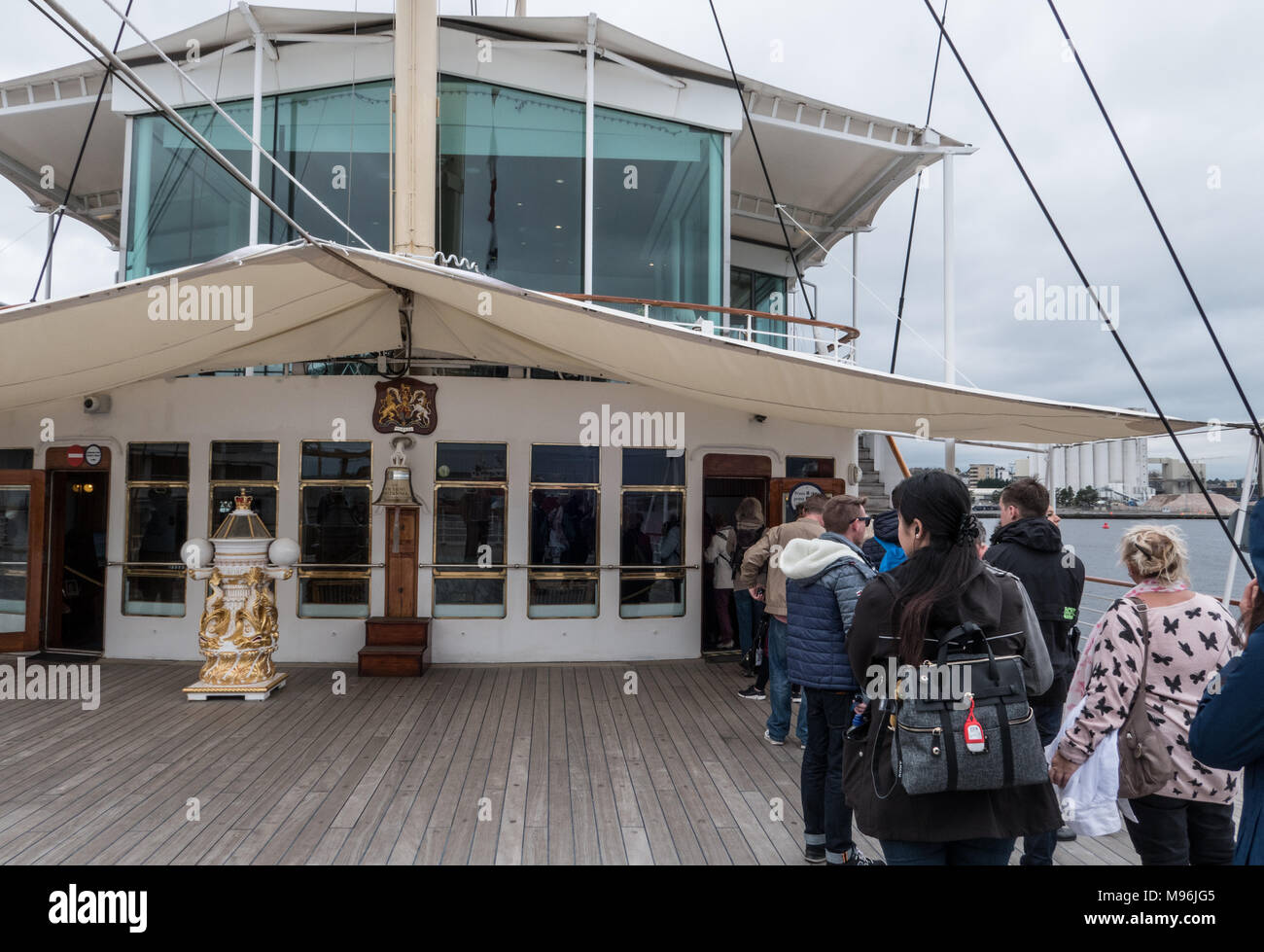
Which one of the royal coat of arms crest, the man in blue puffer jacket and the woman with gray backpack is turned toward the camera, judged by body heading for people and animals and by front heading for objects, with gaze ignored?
the royal coat of arms crest

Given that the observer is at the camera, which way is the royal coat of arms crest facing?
facing the viewer

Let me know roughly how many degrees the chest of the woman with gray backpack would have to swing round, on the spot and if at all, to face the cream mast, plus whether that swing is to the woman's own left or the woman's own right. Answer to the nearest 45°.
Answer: approximately 45° to the woman's own left

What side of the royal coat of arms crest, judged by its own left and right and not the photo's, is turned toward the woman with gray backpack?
front

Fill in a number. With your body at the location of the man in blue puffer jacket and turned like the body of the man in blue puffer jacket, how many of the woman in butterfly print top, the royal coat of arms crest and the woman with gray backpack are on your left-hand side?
1

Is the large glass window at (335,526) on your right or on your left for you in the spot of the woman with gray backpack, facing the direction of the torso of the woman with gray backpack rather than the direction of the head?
on your left

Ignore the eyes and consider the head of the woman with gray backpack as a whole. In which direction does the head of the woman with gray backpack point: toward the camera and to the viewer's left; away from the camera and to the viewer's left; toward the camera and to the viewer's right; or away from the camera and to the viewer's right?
away from the camera and to the viewer's left

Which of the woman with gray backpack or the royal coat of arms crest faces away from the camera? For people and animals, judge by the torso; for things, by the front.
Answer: the woman with gray backpack

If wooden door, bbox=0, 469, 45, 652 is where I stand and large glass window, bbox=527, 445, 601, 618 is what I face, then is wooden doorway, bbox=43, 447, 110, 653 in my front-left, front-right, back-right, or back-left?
front-left

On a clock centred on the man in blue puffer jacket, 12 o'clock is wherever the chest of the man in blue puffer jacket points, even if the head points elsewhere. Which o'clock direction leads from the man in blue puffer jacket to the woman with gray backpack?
The woman with gray backpack is roughly at 4 o'clock from the man in blue puffer jacket.

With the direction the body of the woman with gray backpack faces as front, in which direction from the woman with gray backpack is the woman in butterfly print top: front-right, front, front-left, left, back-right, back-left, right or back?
front-right

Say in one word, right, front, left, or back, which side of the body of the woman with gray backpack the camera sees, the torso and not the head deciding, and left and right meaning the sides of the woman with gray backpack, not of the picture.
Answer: back

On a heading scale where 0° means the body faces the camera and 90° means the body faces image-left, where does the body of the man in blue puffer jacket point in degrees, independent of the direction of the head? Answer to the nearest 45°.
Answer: approximately 225°
